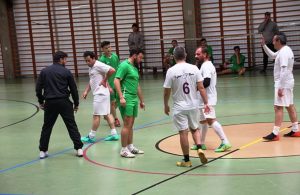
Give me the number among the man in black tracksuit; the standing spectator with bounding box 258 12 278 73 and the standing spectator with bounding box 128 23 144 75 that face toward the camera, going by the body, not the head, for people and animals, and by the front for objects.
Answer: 2

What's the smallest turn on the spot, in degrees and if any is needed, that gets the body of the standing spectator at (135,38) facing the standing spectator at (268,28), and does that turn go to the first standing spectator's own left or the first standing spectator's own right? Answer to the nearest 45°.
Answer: approximately 45° to the first standing spectator's own left

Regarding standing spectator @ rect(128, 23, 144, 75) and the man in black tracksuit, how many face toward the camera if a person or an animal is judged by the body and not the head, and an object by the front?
1

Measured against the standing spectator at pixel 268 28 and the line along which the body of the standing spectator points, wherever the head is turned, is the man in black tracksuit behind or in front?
in front

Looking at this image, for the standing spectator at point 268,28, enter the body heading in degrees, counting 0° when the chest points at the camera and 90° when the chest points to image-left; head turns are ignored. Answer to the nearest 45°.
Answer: approximately 0°

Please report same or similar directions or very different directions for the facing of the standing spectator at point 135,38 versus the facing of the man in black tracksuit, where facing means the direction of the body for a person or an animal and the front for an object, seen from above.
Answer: very different directions

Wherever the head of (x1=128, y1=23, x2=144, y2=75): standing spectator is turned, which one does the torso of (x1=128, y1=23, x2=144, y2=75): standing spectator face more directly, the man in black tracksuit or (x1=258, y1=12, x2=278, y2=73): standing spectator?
the man in black tracksuit

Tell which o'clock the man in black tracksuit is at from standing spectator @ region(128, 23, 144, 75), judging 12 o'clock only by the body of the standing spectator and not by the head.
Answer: The man in black tracksuit is roughly at 12 o'clock from the standing spectator.

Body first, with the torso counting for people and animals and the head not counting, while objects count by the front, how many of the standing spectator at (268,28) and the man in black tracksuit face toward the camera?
1

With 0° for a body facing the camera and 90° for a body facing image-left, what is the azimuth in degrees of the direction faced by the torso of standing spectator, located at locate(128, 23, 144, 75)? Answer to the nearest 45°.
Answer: approximately 0°

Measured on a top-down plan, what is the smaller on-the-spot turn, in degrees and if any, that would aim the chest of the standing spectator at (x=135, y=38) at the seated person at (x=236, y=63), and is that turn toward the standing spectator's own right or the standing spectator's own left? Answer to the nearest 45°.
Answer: approximately 90° to the standing spectator's own left
